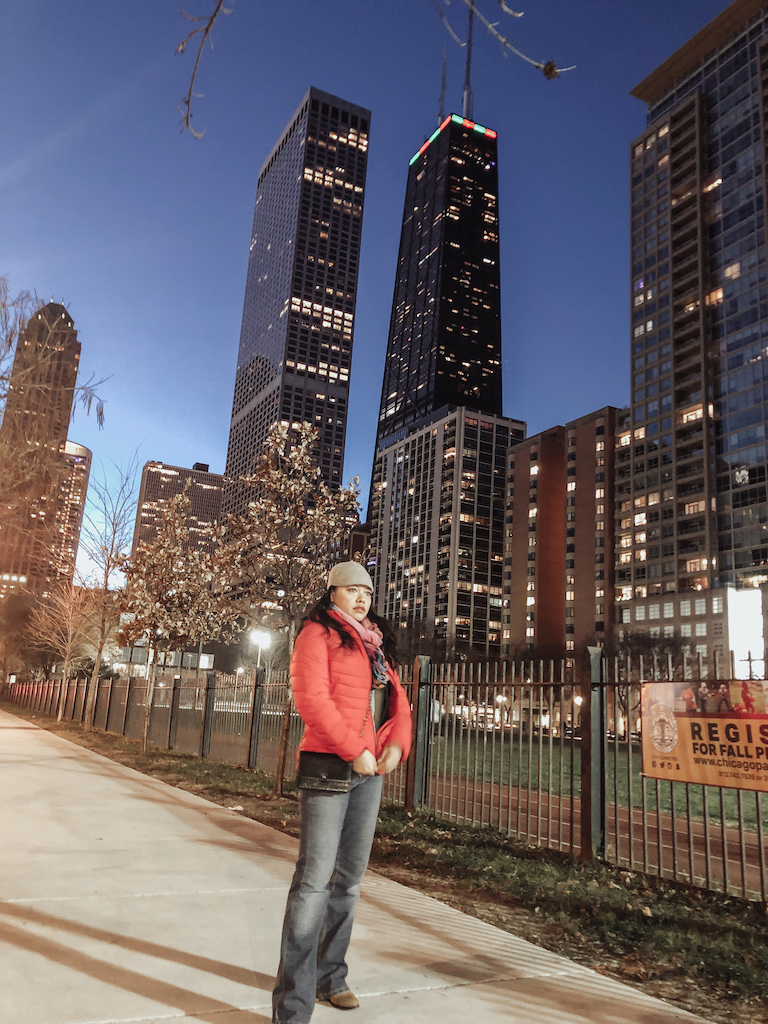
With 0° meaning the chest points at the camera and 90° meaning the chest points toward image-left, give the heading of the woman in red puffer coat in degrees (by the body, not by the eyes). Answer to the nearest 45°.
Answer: approximately 315°

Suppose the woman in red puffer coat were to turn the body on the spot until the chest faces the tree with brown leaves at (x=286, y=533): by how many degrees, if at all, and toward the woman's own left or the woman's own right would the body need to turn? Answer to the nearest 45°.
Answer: approximately 135° to the woman's own left

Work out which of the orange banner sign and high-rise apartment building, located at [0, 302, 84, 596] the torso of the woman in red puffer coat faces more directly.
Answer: the orange banner sign

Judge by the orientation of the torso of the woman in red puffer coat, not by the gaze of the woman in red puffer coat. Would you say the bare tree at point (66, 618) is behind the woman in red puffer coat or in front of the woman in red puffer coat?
behind

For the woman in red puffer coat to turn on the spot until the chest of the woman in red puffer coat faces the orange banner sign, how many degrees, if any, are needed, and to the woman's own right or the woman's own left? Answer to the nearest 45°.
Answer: approximately 90° to the woman's own left

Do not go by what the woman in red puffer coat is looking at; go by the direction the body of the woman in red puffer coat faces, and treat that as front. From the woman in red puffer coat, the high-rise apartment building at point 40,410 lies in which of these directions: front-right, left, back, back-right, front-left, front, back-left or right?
back
